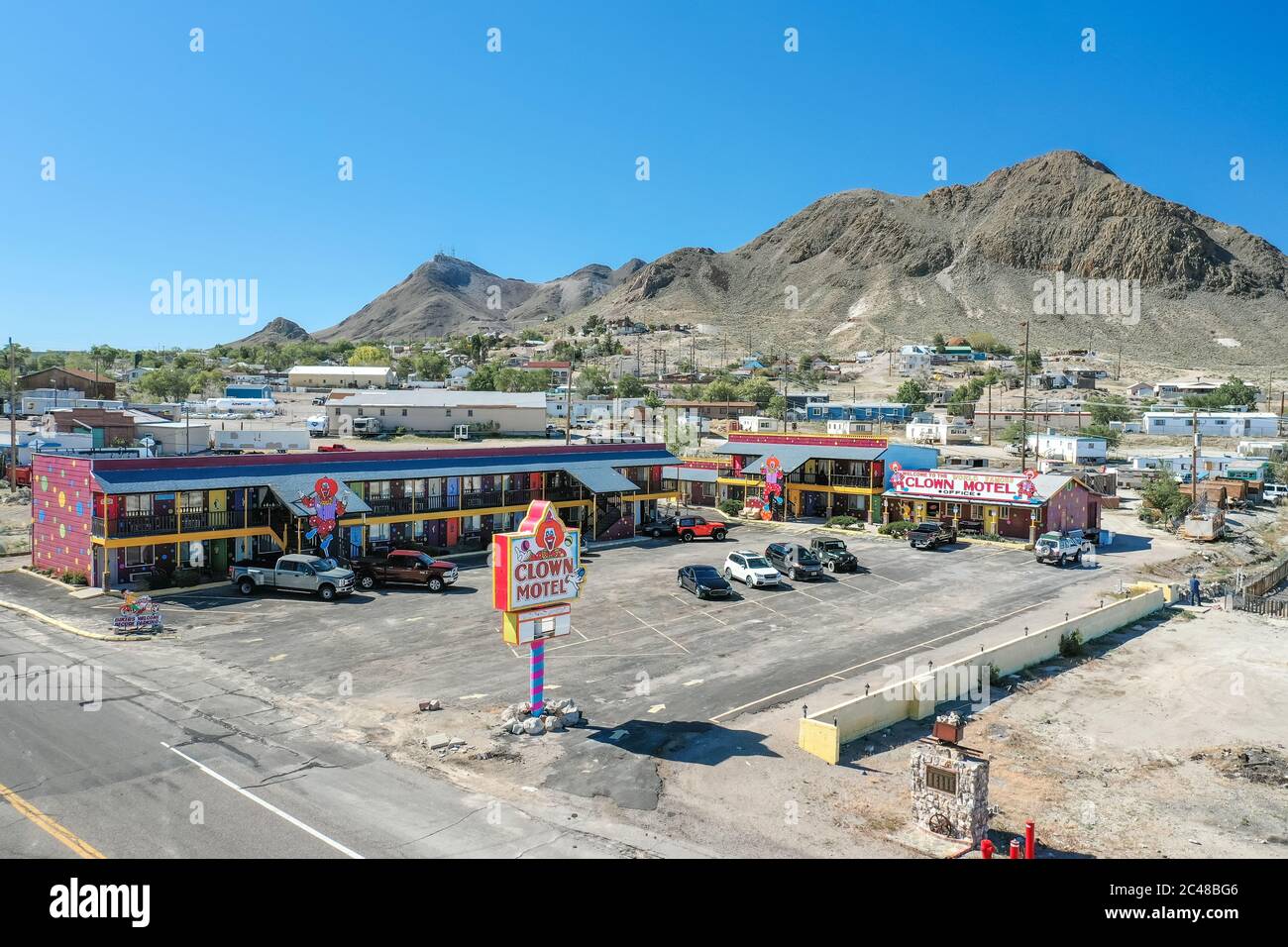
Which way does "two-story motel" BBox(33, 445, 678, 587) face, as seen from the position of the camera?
facing the viewer and to the right of the viewer

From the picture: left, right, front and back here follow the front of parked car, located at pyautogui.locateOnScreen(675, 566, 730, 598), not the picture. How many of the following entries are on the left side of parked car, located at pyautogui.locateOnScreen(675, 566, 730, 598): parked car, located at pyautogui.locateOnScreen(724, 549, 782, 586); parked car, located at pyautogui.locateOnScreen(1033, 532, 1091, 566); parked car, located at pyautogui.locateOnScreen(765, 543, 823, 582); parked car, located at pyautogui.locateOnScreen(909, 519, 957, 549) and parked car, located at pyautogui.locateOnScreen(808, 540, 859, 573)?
5

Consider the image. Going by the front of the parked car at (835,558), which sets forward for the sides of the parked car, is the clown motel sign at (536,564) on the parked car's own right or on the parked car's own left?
on the parked car's own right

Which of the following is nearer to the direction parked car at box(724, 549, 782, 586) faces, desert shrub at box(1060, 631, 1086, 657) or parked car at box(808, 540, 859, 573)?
the desert shrub

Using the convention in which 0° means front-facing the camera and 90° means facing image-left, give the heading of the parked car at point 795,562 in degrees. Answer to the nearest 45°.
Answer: approximately 315°

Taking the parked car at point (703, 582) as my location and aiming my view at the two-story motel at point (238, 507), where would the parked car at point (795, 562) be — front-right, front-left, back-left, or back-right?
back-right

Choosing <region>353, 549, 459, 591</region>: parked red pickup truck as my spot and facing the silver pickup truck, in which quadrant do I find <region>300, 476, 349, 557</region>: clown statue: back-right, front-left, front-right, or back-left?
front-right
